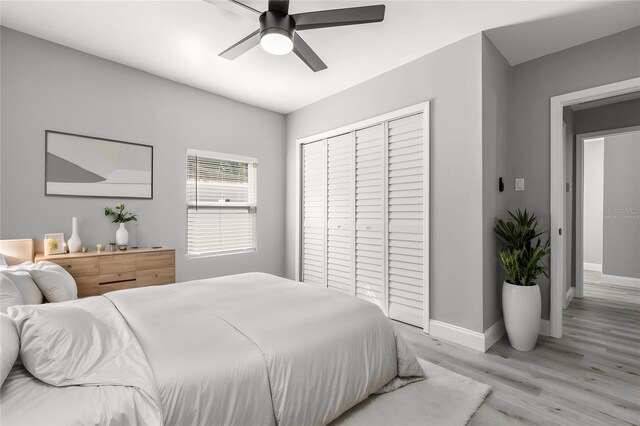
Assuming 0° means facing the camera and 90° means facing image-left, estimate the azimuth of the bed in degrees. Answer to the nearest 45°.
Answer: approximately 225°

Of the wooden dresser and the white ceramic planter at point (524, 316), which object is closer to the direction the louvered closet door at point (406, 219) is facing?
the wooden dresser

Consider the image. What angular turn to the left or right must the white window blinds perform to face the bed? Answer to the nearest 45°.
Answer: approximately 45° to its right

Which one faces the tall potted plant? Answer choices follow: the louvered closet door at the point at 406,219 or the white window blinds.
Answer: the white window blinds

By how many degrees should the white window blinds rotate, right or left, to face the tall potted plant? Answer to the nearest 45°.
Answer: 0° — it already faces it

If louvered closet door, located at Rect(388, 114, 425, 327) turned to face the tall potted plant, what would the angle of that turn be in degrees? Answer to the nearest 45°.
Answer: approximately 135° to its left

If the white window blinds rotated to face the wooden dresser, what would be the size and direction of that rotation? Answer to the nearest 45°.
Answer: approximately 90° to its right

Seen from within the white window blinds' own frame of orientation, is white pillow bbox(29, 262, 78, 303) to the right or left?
on its right

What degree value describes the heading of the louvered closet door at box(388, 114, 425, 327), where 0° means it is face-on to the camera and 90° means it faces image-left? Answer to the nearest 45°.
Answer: approximately 45°

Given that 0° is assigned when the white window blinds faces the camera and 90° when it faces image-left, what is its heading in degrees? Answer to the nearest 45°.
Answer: approximately 315°

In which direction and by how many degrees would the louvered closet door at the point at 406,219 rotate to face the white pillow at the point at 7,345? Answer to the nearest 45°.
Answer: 0° — it already faces it

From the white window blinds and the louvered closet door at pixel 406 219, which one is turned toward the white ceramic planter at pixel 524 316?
the white window blinds
